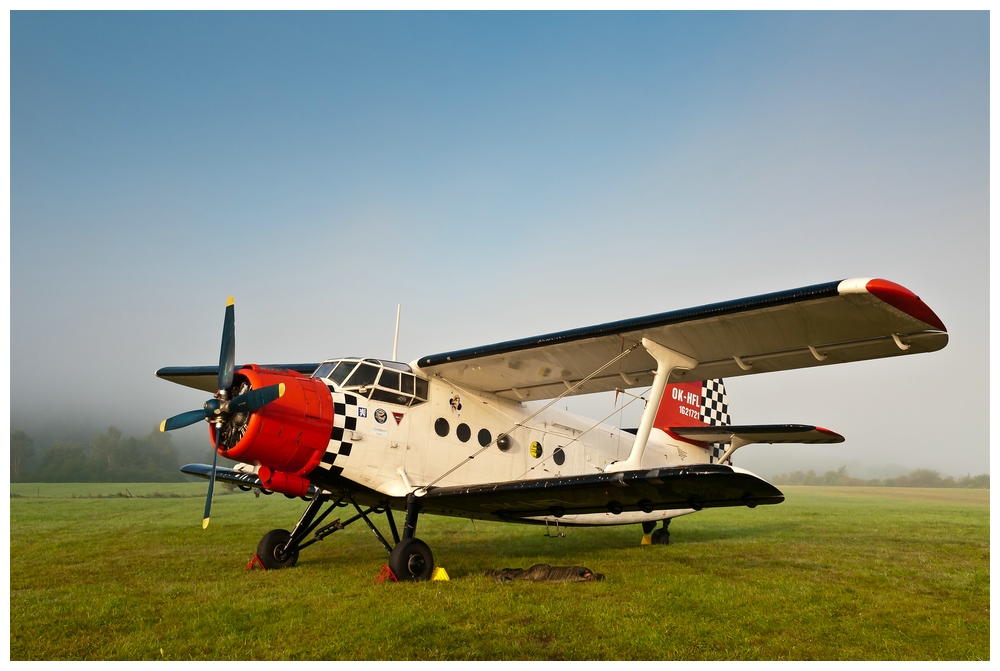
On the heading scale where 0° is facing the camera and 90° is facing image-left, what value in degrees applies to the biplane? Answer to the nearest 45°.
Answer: approximately 45°

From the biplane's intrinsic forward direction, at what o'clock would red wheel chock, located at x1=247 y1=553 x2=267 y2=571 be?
The red wheel chock is roughly at 2 o'clock from the biplane.
